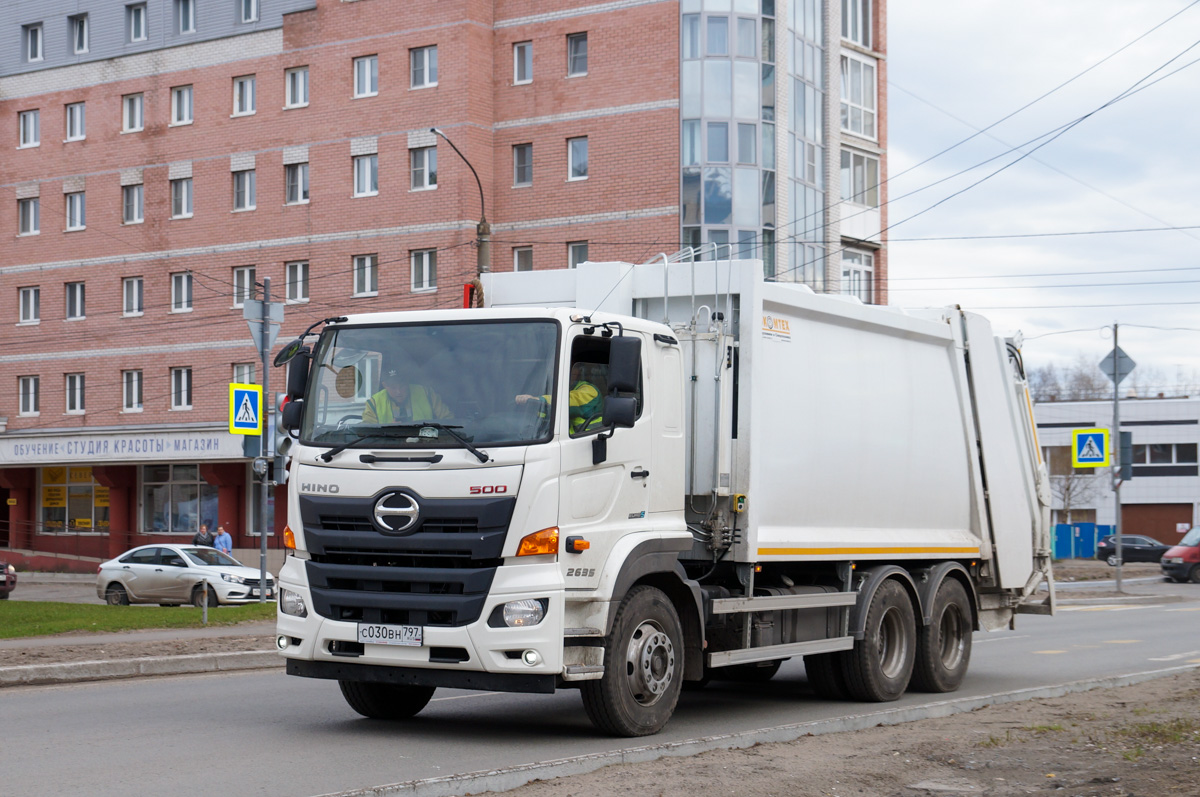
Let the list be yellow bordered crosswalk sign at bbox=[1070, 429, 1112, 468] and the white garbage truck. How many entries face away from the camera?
0

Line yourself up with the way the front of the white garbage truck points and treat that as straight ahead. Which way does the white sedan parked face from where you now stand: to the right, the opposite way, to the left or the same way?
to the left

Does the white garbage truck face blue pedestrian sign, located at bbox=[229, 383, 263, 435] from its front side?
no

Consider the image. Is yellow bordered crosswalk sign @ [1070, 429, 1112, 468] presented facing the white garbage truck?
yes

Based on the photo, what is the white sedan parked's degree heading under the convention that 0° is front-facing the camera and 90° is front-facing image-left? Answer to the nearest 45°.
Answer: approximately 315°

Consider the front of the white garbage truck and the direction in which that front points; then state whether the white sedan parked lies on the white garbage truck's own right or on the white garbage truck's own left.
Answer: on the white garbage truck's own right

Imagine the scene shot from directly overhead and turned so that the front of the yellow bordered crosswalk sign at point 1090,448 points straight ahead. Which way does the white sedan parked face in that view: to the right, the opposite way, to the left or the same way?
to the left

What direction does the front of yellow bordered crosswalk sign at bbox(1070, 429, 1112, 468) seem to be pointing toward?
toward the camera

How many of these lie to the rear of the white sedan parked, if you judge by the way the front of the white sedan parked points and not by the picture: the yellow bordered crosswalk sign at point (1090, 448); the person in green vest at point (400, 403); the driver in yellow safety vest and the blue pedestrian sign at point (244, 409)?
0

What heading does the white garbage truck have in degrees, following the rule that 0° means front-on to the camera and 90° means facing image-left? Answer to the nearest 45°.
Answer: approximately 45°

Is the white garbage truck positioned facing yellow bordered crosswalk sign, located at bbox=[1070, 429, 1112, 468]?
no

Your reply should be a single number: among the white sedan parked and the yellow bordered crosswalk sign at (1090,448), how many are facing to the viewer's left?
0

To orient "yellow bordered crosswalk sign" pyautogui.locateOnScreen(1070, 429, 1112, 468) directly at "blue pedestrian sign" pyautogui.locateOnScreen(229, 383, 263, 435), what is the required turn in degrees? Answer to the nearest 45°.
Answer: approximately 45° to its right

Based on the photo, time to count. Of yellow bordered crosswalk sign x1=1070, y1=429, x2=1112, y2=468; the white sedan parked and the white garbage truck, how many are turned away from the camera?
0
